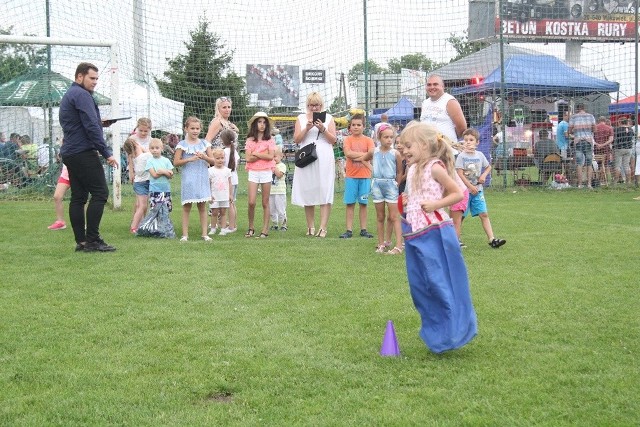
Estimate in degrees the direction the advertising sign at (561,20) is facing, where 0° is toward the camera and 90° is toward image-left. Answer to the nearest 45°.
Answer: approximately 0°

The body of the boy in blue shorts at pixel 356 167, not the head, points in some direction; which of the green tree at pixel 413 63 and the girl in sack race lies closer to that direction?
the girl in sack race

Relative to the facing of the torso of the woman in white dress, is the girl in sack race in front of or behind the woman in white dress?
in front

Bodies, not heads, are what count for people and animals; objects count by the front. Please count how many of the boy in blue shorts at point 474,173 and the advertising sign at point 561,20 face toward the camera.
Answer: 2

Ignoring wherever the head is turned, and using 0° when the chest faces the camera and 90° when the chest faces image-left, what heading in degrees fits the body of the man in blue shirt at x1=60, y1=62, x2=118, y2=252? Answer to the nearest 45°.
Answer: approximately 270°

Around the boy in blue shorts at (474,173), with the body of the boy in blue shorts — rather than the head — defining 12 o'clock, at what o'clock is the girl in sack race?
The girl in sack race is roughly at 12 o'clock from the boy in blue shorts.

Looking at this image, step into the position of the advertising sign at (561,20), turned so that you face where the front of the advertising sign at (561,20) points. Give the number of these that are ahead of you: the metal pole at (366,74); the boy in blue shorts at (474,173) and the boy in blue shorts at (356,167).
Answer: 3

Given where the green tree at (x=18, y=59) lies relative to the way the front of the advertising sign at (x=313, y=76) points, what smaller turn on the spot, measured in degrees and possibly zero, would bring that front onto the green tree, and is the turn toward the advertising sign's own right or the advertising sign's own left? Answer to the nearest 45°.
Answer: approximately 90° to the advertising sign's own right

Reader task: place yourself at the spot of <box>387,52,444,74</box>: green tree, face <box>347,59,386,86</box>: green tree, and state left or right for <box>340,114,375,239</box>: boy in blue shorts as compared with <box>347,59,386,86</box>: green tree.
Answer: left

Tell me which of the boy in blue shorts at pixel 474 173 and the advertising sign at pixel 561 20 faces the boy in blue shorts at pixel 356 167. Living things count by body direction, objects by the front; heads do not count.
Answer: the advertising sign

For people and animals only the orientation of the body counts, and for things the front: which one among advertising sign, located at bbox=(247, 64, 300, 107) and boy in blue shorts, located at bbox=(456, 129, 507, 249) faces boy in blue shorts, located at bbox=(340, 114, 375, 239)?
the advertising sign

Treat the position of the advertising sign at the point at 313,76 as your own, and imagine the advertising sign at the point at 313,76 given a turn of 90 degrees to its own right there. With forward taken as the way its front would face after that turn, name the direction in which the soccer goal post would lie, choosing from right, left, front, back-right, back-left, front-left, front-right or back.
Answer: front-left
